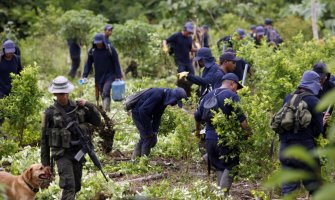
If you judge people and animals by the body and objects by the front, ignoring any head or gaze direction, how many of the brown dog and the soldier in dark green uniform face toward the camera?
1

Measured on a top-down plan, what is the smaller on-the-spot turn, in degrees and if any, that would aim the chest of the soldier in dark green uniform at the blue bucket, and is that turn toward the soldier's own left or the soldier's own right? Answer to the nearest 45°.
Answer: approximately 180°

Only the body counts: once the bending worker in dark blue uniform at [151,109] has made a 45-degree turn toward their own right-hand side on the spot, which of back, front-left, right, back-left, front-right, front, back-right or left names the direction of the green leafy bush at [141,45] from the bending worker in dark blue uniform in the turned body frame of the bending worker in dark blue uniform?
back-left

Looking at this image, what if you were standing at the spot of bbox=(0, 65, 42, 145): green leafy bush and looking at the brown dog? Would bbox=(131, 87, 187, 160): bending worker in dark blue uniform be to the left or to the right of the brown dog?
left

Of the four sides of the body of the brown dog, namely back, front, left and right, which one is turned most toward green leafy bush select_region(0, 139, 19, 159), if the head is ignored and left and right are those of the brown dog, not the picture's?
left

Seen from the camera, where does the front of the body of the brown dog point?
to the viewer's right

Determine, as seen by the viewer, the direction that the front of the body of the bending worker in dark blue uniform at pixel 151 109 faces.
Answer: to the viewer's right

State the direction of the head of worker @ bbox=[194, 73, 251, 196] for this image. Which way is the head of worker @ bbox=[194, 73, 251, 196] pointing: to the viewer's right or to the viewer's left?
to the viewer's right

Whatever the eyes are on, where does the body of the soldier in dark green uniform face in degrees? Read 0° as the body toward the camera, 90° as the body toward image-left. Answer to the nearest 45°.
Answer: approximately 0°

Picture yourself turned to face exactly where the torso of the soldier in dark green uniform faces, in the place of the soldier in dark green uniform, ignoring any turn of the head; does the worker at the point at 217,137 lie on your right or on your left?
on your left
